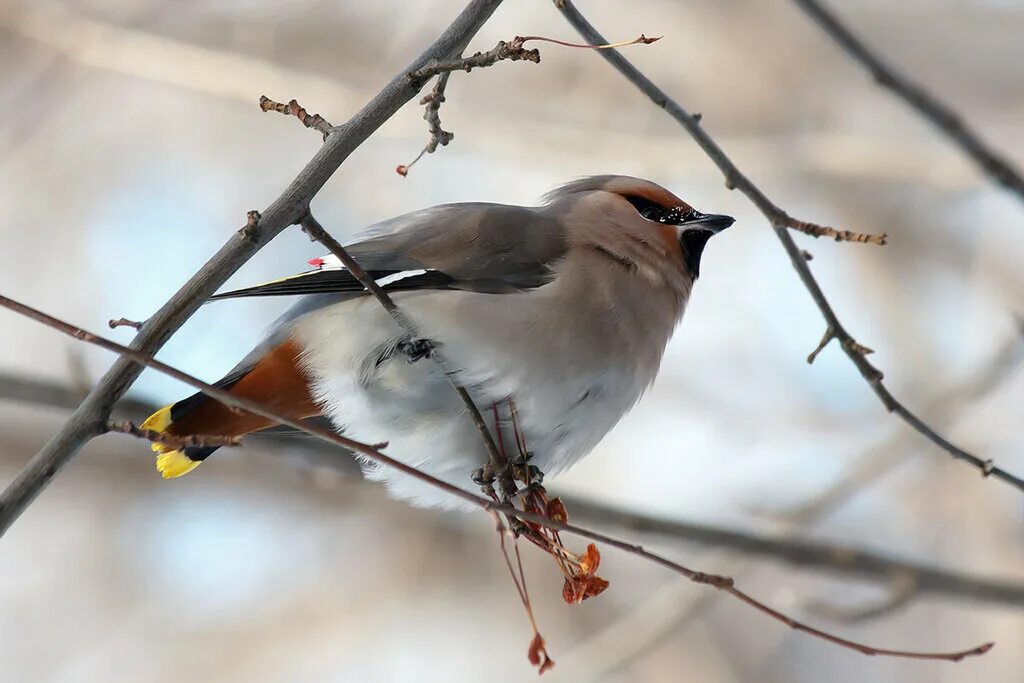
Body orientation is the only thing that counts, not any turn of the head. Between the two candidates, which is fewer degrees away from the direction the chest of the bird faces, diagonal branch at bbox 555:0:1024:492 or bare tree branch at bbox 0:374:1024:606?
the diagonal branch

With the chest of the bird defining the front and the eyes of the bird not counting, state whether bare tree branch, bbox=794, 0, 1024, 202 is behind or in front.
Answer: in front

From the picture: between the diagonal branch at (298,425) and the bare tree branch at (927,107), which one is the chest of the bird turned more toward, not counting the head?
the bare tree branch

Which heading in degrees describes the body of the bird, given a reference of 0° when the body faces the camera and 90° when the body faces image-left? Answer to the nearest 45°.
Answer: approximately 270°

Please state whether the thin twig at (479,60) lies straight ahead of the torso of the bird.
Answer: no

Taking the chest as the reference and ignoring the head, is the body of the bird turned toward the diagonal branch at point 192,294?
no

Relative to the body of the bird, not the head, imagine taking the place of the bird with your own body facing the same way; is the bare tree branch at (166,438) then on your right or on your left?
on your right

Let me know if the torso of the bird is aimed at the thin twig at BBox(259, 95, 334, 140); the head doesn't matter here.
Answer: no
